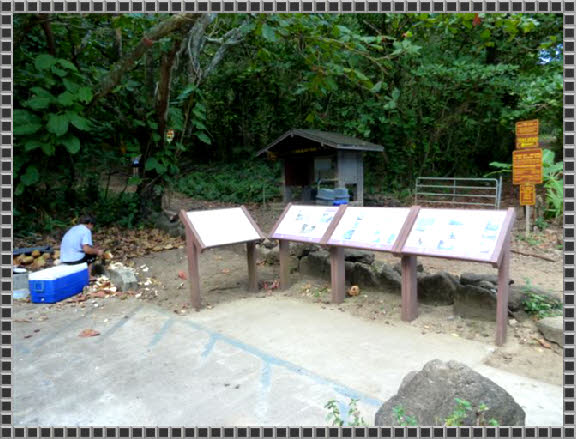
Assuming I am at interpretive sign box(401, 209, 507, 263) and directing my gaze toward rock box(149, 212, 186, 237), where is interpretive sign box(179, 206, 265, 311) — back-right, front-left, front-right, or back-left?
front-left

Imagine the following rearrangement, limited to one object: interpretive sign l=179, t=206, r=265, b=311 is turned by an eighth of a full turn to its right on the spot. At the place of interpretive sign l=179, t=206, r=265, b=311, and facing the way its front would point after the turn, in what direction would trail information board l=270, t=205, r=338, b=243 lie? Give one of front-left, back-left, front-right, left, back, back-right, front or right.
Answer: left

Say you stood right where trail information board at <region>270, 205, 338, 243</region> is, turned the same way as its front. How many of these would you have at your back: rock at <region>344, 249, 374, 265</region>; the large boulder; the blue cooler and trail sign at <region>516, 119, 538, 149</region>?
2

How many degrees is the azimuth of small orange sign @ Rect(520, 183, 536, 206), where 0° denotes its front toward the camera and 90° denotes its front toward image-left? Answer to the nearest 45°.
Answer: approximately 0°

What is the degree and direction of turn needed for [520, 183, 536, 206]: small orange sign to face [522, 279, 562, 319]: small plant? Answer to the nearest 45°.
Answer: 0° — it already faces it

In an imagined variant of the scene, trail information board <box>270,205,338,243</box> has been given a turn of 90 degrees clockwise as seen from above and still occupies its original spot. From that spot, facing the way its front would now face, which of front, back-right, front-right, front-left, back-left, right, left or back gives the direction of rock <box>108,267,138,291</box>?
front-left

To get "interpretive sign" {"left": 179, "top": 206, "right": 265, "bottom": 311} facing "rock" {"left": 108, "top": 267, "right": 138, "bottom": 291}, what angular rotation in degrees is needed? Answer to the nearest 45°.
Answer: approximately 180°

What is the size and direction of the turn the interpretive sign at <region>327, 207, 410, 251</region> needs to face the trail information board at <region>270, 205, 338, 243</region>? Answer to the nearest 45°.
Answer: approximately 90° to its right

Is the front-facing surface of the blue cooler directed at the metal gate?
no

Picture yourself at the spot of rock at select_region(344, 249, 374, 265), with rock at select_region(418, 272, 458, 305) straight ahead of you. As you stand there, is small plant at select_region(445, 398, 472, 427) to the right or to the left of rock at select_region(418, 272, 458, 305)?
right

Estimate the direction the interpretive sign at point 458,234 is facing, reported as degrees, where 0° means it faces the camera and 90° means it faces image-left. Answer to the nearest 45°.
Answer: approximately 45°

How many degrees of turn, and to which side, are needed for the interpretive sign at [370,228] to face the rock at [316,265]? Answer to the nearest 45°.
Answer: approximately 90° to its right

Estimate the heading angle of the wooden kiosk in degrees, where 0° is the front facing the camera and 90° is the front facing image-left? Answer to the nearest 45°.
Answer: approximately 45°

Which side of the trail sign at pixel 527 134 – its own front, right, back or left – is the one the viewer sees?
front

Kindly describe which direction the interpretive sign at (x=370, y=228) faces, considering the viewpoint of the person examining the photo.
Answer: facing the viewer and to the left of the viewer

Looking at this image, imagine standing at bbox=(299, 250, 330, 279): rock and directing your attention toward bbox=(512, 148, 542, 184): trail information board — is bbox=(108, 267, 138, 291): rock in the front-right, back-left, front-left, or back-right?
back-left

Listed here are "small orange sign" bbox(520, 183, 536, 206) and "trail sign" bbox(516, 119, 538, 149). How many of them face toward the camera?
2
